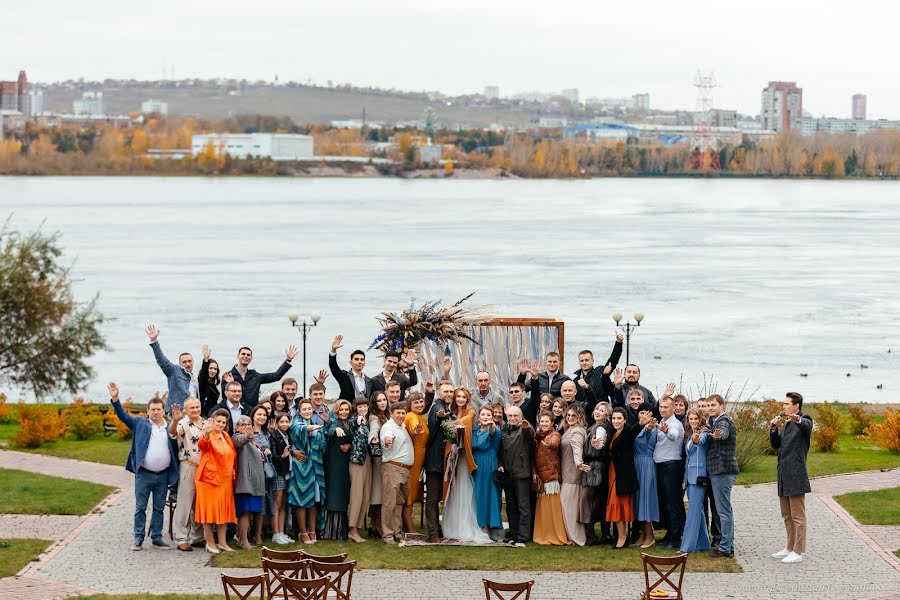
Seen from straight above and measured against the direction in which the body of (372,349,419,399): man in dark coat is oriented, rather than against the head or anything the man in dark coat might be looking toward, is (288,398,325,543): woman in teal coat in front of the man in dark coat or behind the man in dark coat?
in front

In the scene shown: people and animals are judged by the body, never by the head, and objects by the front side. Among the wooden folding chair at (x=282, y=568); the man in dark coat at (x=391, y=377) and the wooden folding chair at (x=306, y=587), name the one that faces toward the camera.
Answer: the man in dark coat

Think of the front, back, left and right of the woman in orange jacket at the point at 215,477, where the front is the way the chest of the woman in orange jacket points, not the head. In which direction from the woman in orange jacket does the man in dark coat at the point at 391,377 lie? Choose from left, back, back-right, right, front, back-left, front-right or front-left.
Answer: left

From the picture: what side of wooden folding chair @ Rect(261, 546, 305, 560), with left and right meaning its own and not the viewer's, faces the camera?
back

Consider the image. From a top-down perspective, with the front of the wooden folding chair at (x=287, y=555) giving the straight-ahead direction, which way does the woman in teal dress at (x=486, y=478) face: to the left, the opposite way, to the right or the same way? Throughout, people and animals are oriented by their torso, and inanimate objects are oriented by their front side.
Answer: the opposite way

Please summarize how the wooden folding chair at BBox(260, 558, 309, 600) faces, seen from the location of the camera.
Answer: facing away from the viewer

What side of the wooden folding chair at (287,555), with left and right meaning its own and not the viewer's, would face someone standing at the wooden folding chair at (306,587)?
back

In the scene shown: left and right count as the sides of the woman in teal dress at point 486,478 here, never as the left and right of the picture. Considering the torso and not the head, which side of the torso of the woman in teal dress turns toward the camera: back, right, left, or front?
front

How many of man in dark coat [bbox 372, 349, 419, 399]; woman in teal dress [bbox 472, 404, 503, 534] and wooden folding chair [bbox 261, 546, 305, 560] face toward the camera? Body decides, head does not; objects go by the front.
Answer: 2

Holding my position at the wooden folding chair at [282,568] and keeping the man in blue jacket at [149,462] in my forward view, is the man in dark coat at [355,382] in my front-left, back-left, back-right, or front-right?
front-right

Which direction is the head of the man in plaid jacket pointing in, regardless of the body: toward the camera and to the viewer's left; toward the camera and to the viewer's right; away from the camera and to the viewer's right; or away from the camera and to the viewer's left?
toward the camera and to the viewer's left

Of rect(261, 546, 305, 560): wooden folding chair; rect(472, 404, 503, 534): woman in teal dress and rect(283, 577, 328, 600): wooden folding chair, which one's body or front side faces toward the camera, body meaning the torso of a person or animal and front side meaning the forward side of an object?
the woman in teal dress

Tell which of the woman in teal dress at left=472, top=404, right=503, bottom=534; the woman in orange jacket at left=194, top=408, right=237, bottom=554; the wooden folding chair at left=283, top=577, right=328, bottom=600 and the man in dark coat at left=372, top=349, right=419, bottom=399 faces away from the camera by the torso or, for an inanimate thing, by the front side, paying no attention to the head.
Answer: the wooden folding chair

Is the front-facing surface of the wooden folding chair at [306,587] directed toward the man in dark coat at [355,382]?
yes

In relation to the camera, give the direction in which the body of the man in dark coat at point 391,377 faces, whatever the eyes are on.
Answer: toward the camera

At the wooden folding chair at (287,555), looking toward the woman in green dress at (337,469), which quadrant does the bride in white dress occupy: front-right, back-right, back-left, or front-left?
front-right

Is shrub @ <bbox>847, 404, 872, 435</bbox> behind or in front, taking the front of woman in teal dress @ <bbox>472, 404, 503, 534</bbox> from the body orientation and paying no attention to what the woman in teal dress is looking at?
behind

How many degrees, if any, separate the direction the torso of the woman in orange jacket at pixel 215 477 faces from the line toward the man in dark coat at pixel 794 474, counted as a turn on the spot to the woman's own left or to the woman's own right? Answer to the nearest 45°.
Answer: approximately 45° to the woman's own left

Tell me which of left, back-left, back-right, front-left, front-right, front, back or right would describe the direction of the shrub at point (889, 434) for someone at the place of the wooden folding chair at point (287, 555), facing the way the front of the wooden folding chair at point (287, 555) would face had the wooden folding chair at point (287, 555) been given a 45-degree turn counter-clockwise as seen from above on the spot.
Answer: right

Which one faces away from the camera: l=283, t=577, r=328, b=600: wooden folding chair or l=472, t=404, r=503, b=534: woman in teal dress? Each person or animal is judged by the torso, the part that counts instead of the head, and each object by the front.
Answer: the wooden folding chair

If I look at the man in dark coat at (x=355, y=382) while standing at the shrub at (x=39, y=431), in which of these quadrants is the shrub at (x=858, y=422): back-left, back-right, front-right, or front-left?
front-left

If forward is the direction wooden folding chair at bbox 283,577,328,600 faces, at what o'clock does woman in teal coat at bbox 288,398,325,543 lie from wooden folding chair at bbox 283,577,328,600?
The woman in teal coat is roughly at 12 o'clock from the wooden folding chair.
